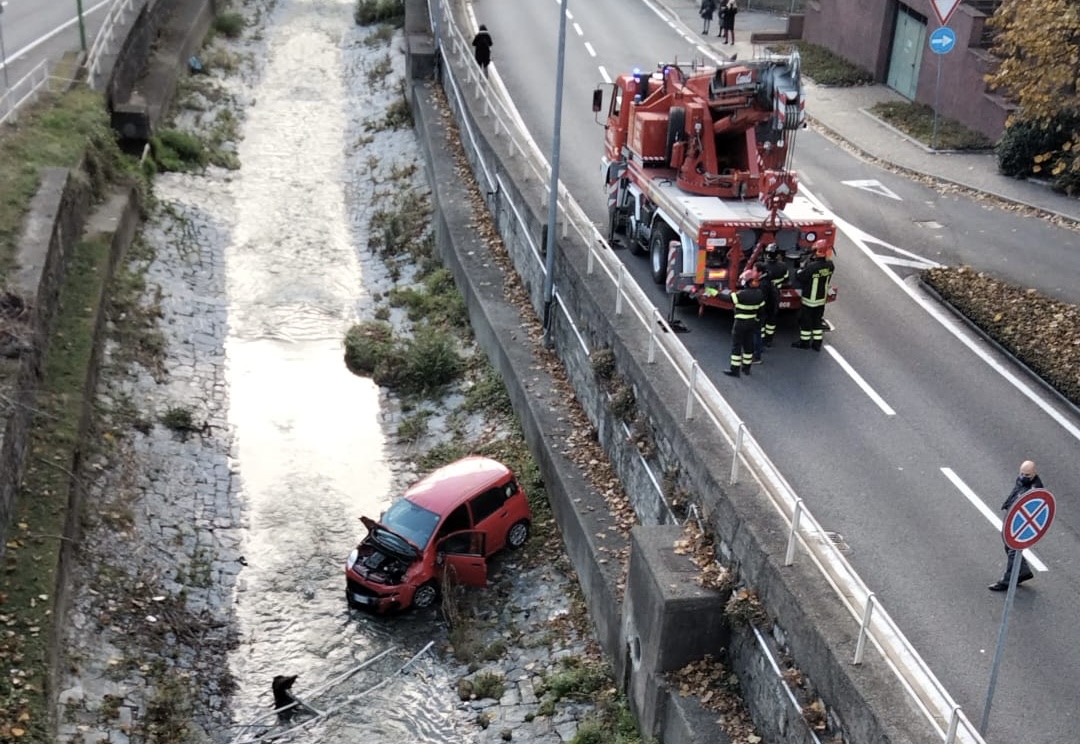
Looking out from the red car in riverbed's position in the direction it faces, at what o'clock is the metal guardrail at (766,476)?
The metal guardrail is roughly at 9 o'clock from the red car in riverbed.

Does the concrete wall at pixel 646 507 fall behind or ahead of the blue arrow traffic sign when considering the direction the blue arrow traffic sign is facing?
ahead

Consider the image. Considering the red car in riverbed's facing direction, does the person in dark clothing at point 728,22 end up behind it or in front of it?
behind

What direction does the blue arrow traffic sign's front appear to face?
toward the camera

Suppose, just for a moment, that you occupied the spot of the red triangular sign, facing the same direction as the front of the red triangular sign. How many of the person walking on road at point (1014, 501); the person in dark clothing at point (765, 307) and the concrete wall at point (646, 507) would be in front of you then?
3

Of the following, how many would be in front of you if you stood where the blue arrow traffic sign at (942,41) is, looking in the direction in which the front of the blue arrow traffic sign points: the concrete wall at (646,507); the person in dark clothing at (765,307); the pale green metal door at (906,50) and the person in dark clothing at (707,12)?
2

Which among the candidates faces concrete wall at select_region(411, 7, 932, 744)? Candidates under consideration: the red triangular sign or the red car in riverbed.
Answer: the red triangular sign

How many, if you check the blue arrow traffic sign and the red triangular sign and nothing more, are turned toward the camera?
2

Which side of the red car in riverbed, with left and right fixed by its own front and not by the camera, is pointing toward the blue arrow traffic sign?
back

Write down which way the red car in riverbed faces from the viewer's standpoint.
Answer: facing the viewer and to the left of the viewer

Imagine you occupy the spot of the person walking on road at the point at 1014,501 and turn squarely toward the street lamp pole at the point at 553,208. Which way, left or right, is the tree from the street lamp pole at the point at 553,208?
right

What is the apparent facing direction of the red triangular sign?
toward the camera
